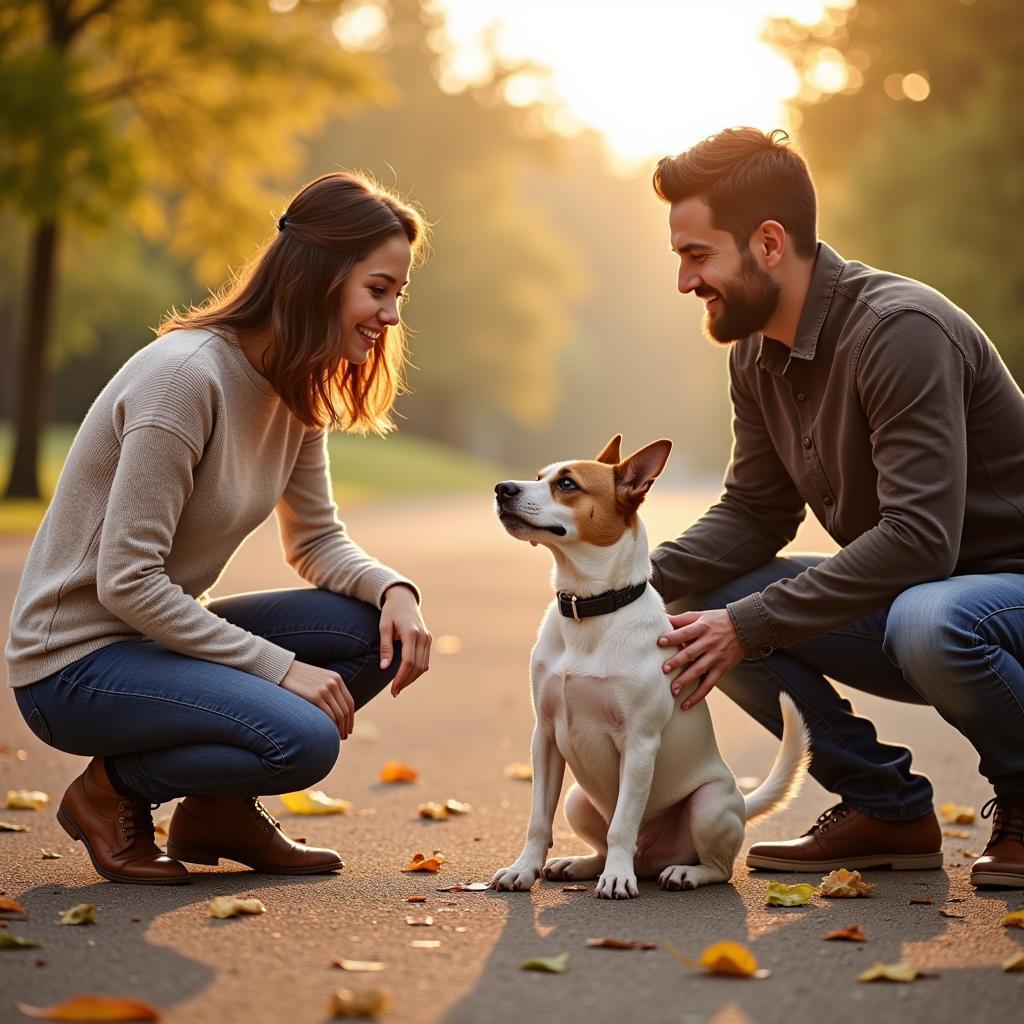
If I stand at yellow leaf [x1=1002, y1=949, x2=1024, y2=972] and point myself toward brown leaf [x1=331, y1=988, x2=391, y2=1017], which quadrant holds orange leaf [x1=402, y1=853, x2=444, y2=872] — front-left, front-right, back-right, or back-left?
front-right

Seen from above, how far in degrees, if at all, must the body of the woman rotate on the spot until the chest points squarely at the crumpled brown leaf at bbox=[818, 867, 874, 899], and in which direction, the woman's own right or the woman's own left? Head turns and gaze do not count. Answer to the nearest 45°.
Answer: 0° — they already face it

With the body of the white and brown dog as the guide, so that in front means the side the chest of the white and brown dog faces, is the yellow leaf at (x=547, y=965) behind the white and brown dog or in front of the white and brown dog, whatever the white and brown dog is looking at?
in front

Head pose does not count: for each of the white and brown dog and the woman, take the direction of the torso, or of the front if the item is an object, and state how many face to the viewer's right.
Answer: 1

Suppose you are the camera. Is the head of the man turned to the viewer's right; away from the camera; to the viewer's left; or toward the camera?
to the viewer's left

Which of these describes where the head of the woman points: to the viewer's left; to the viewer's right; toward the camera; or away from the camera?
to the viewer's right

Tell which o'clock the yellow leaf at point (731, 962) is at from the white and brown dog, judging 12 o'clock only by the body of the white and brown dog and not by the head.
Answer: The yellow leaf is roughly at 10 o'clock from the white and brown dog.

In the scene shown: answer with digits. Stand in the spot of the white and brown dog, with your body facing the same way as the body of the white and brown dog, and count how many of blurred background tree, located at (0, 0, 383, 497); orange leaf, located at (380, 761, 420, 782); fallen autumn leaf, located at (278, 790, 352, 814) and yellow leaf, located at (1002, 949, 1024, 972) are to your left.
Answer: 1

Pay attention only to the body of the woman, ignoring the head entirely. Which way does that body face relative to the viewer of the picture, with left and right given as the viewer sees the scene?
facing to the right of the viewer

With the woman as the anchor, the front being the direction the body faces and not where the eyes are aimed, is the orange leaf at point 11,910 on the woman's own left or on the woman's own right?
on the woman's own right

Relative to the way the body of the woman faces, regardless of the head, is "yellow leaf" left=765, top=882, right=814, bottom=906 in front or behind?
in front

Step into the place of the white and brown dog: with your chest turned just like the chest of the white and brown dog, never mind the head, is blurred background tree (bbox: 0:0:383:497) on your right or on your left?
on your right

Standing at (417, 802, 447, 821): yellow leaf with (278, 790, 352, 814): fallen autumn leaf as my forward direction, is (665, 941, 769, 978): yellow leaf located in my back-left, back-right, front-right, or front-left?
back-left
